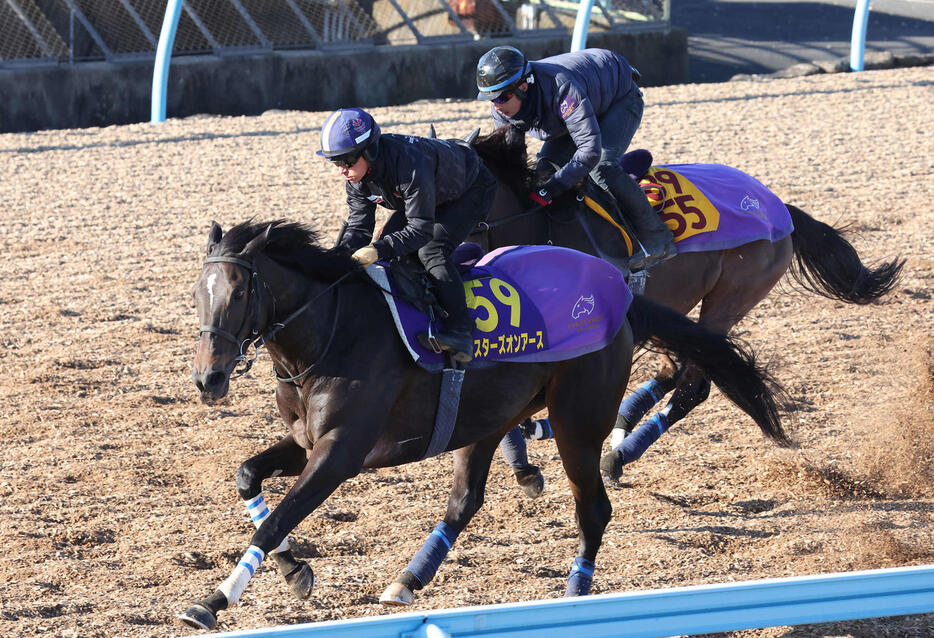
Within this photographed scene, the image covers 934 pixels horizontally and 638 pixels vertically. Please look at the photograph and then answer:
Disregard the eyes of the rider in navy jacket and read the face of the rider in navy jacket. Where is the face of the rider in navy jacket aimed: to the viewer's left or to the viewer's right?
to the viewer's left

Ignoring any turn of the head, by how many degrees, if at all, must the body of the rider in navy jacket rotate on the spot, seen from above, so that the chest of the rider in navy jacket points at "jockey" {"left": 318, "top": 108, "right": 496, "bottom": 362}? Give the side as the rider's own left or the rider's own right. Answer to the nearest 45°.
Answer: approximately 45° to the rider's own left

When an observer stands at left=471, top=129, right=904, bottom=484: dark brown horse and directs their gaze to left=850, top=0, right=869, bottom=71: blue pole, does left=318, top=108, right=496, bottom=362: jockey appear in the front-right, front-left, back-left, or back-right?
back-left

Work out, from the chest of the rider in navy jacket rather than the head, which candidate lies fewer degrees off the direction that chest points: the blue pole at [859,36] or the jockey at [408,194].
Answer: the jockey

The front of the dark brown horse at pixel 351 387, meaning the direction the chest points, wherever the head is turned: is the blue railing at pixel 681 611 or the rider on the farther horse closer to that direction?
the blue railing

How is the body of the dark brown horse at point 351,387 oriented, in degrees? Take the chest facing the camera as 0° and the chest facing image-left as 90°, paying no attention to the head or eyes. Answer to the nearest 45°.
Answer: approximately 45°

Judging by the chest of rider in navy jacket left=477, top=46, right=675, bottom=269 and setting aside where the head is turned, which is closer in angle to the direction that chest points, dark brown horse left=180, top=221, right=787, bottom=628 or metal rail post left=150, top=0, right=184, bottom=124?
the dark brown horse

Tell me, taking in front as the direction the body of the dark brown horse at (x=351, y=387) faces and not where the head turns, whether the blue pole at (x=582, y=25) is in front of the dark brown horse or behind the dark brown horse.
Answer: behind

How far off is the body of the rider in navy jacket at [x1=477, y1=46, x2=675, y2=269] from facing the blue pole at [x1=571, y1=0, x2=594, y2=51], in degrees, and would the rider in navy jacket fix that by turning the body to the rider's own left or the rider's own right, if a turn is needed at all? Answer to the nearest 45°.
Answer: approximately 135° to the rider's own right

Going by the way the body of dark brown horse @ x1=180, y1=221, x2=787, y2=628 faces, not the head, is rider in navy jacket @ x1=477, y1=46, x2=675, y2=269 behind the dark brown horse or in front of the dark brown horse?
behind

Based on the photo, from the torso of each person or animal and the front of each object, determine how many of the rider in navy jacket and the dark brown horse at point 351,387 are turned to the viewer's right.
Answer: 0
